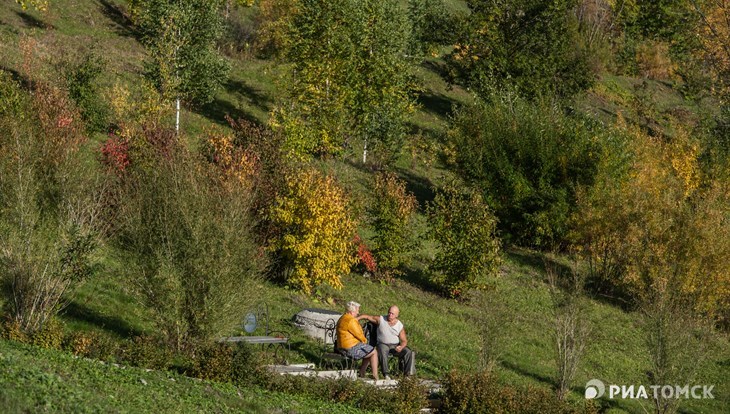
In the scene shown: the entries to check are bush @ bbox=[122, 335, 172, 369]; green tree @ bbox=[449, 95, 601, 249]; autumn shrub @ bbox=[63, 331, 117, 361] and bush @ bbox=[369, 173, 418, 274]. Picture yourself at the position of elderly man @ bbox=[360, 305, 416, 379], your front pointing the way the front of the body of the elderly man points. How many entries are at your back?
2

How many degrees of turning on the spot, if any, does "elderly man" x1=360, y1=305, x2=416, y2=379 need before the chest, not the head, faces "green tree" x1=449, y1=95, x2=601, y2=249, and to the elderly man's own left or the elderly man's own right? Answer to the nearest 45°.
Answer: approximately 180°

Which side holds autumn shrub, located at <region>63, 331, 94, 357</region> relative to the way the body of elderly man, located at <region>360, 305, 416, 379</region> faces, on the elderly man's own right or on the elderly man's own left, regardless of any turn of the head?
on the elderly man's own right

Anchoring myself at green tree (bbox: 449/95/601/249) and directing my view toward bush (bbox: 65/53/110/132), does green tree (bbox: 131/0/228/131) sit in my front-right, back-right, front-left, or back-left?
front-right

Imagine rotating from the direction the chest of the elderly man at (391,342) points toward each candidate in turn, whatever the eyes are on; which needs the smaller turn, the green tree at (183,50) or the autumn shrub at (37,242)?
the autumn shrub

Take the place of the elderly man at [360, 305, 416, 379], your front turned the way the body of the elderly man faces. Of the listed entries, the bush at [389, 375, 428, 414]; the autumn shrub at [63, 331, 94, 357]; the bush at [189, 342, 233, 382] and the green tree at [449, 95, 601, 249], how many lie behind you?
1

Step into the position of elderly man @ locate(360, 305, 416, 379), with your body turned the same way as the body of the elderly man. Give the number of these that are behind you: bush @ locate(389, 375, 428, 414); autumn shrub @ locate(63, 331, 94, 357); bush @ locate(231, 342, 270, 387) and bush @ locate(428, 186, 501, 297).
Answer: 1

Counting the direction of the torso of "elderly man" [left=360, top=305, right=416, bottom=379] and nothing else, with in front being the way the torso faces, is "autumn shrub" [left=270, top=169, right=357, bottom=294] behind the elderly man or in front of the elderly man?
behind

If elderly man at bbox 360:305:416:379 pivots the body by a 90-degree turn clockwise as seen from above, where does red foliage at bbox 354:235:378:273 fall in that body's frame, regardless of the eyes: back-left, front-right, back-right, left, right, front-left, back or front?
right

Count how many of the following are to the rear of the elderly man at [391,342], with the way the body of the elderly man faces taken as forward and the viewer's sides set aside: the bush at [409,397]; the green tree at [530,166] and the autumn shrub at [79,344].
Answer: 1

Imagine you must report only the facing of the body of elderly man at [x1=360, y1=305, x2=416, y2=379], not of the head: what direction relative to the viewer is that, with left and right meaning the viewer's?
facing the viewer

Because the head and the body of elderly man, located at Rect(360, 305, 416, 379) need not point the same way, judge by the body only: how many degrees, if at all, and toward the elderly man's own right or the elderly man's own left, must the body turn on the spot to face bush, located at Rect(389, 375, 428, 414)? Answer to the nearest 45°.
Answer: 0° — they already face it

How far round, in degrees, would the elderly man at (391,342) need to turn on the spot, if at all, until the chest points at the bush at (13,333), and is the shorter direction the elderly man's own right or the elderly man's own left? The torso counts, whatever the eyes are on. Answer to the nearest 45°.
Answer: approximately 45° to the elderly man's own right

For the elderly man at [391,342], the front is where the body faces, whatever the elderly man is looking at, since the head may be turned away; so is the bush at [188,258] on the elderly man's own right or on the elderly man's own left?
on the elderly man's own right

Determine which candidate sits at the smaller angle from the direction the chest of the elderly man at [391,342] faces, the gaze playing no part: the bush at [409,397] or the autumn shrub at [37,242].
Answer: the bush

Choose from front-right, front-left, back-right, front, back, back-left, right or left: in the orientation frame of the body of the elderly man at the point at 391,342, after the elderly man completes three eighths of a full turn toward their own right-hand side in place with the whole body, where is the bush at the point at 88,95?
front

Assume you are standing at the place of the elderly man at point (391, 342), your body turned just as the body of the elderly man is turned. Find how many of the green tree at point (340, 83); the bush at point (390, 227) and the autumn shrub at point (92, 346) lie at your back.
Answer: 2

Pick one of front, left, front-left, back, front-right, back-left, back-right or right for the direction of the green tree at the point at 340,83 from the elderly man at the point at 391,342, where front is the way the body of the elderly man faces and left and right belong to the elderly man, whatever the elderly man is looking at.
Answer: back

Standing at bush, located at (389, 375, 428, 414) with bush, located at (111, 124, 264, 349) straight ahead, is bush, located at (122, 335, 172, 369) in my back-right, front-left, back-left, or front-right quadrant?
front-left

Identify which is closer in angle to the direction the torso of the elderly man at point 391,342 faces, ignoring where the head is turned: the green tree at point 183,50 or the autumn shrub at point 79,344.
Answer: the autumn shrub

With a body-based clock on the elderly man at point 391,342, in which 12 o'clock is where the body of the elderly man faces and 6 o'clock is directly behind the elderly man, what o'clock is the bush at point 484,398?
The bush is roughly at 10 o'clock from the elderly man.
